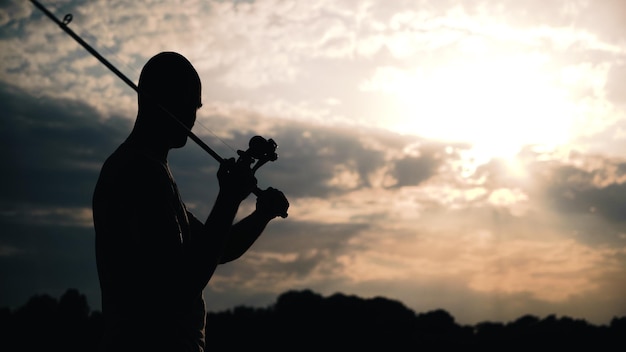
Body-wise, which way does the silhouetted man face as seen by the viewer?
to the viewer's right
